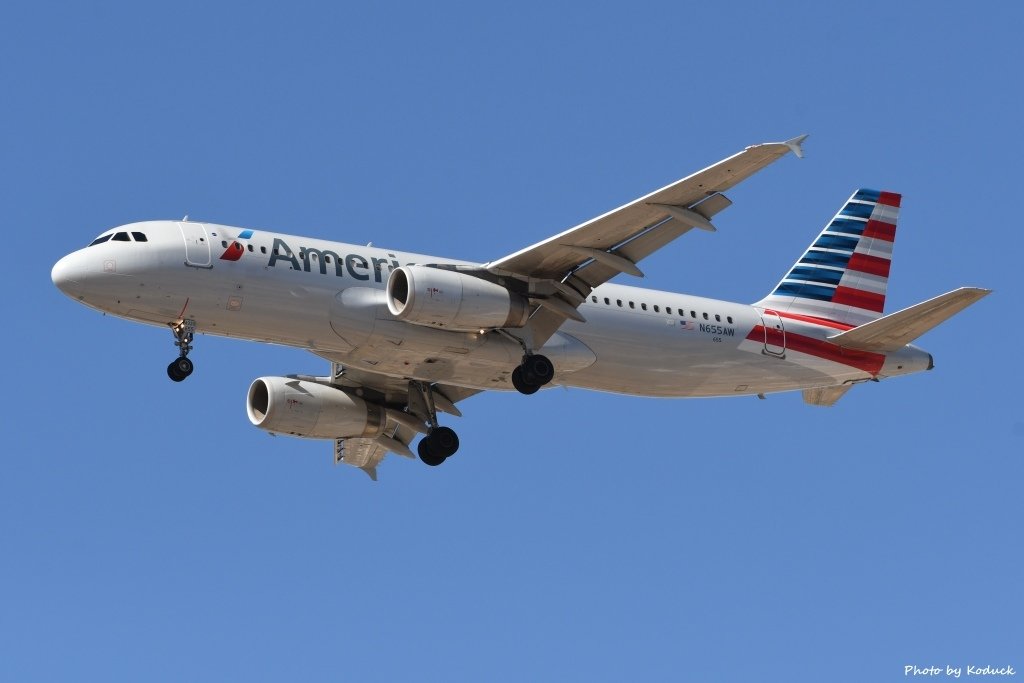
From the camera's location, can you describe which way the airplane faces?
facing the viewer and to the left of the viewer
